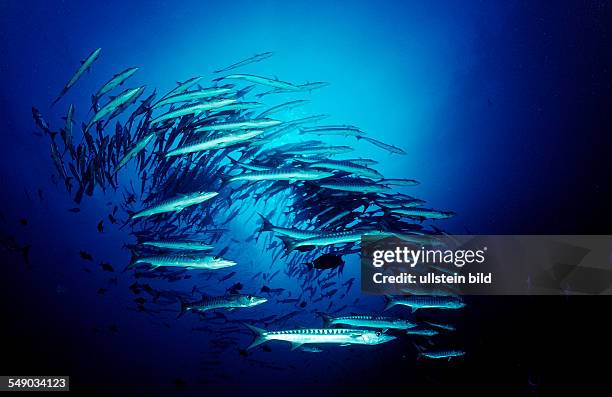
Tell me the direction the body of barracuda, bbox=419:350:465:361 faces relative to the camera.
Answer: to the viewer's right

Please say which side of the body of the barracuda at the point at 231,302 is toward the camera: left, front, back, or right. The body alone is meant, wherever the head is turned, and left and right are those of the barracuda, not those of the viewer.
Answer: right

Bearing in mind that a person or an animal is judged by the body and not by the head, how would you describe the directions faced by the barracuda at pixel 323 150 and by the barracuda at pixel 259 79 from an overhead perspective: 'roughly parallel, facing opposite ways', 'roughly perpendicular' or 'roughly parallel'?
roughly parallel

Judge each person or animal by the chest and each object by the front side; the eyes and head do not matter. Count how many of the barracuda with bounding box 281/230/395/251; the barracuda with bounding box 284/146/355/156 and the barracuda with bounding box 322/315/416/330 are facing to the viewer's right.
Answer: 3

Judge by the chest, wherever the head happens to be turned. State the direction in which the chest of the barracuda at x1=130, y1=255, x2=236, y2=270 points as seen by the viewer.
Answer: to the viewer's right

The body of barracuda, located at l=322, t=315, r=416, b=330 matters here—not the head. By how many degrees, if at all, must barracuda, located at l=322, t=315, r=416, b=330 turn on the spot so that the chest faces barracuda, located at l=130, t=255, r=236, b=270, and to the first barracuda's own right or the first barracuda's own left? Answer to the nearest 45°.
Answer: approximately 135° to the first barracuda's own right

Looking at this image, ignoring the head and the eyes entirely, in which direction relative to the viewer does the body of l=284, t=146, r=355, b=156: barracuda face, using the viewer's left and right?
facing to the right of the viewer

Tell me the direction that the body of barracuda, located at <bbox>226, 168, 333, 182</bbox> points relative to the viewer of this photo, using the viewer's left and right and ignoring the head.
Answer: facing to the right of the viewer
